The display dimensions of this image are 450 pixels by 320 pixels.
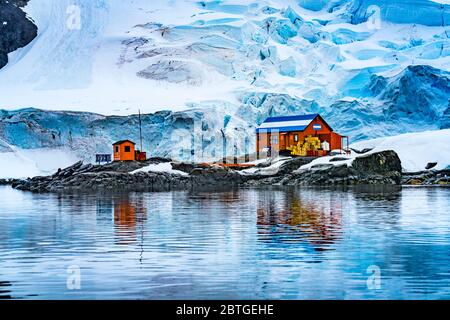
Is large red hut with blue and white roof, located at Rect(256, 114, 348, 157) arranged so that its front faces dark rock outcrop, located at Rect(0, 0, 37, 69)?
no

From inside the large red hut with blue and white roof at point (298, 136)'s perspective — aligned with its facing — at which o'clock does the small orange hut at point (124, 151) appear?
the small orange hut at point (124, 151) is roughly at 4 o'clock from the large red hut with blue and white roof at point (298, 136).

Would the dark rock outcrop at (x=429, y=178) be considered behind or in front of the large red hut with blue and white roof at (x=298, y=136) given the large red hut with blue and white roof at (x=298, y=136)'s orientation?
in front

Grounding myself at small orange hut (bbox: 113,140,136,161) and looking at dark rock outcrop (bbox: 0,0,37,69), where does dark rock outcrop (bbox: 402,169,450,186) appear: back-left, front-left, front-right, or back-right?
back-right

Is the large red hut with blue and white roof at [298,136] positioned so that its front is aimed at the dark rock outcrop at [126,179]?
no

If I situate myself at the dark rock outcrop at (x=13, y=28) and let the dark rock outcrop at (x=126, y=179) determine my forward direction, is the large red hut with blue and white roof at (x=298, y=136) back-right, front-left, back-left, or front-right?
front-left

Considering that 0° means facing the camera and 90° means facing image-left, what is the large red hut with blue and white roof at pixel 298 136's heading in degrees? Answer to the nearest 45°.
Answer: approximately 315°

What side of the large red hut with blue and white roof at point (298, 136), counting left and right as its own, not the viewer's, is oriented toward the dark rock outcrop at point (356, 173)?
front

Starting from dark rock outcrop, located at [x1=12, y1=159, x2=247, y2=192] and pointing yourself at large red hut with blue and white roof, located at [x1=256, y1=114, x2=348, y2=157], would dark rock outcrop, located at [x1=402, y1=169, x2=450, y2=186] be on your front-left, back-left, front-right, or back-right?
front-right
